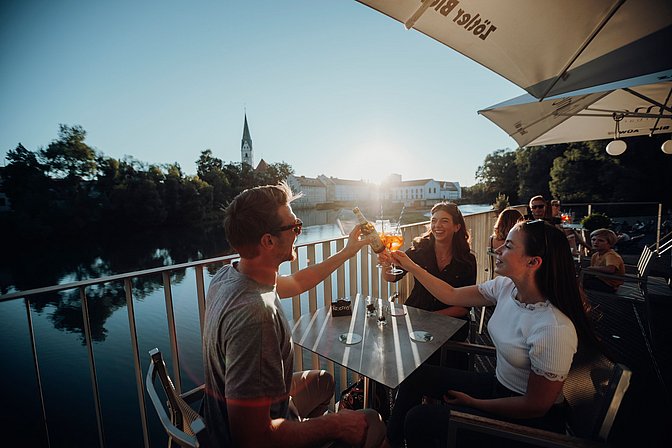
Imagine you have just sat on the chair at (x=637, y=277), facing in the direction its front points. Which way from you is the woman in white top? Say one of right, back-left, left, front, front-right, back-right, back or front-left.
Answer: left

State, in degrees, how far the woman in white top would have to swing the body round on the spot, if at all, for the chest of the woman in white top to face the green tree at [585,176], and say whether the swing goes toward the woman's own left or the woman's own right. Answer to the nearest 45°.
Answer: approximately 90° to the woman's own right

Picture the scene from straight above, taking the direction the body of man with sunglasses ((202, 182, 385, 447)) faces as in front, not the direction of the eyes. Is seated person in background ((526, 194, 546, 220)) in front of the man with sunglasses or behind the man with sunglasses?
in front

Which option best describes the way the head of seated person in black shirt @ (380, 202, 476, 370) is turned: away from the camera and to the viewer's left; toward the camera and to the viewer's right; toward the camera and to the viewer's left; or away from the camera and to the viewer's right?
toward the camera and to the viewer's left

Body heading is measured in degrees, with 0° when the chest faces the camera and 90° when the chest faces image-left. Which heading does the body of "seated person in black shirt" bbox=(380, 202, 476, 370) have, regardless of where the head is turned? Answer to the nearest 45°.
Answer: approximately 45°

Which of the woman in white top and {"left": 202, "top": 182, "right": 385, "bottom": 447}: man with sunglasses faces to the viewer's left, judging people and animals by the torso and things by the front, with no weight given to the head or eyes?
the woman in white top

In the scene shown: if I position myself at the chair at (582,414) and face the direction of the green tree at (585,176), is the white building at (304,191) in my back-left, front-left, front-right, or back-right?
front-left

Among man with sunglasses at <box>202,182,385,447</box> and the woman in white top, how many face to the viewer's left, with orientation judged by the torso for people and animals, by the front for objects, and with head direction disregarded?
1

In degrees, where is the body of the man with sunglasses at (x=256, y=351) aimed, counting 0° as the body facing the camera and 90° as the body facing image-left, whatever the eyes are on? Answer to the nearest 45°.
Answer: approximately 270°

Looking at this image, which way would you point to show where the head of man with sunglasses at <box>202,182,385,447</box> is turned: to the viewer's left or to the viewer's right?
to the viewer's right

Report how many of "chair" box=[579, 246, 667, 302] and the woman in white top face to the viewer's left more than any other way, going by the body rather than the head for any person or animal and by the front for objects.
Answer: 2

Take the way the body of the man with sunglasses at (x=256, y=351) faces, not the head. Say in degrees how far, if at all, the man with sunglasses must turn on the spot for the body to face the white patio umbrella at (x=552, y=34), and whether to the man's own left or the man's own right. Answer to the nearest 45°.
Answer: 0° — they already face it

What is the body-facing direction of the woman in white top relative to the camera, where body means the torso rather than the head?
to the viewer's left

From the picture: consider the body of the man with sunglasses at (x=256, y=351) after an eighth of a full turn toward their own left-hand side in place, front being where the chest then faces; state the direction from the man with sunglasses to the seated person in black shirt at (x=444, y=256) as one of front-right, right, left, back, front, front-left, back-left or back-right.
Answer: front
